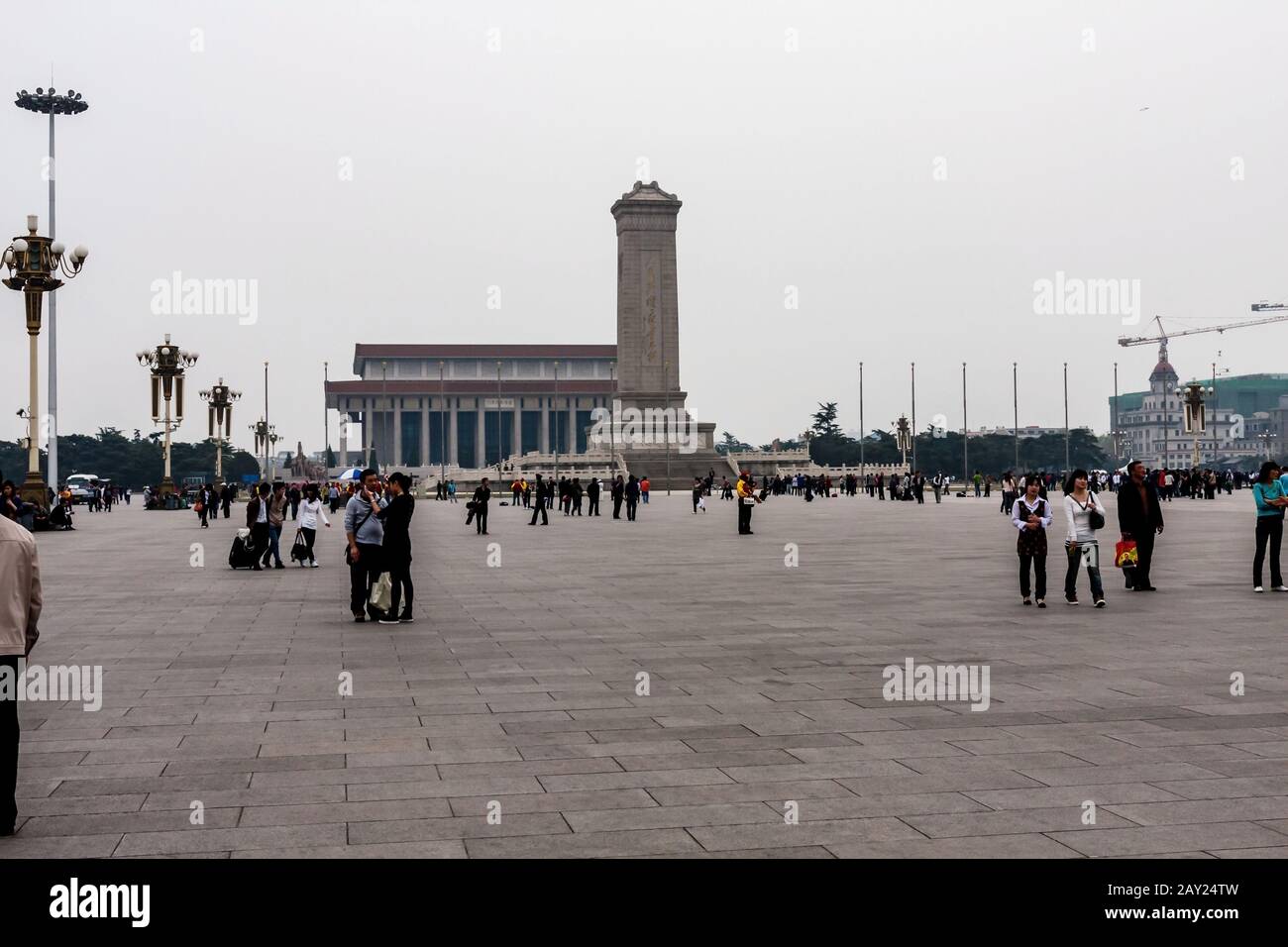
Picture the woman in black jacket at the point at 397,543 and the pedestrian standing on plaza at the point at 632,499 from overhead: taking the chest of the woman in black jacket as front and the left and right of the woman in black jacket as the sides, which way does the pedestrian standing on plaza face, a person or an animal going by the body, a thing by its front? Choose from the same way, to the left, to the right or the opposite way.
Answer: to the right

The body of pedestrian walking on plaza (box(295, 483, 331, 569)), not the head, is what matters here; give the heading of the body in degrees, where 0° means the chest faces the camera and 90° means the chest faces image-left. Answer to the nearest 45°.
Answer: approximately 45°

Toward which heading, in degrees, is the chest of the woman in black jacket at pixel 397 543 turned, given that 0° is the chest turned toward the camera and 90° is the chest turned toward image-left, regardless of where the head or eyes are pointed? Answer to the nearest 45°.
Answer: approximately 90°

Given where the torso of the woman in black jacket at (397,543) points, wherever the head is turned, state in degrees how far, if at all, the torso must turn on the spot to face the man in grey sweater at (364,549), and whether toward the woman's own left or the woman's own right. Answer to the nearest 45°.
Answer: approximately 45° to the woman's own right

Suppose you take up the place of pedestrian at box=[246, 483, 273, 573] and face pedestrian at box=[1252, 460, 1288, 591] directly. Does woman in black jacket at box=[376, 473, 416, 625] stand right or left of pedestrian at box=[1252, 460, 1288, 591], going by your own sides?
right

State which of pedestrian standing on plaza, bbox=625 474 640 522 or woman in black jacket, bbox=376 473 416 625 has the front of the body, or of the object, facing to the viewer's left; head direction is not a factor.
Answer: the woman in black jacket

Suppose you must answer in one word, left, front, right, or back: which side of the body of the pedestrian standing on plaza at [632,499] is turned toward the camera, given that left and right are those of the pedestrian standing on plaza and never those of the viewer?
back

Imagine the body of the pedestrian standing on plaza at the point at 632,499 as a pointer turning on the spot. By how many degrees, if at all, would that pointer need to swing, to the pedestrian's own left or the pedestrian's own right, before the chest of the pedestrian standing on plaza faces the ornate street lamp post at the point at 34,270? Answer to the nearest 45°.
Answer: approximately 135° to the pedestrian's own left

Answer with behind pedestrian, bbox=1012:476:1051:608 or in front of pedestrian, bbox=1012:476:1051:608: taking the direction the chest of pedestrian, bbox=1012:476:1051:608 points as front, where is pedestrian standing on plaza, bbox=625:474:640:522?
behind

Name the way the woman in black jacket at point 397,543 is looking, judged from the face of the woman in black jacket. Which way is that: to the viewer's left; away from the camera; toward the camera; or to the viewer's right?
to the viewer's left
